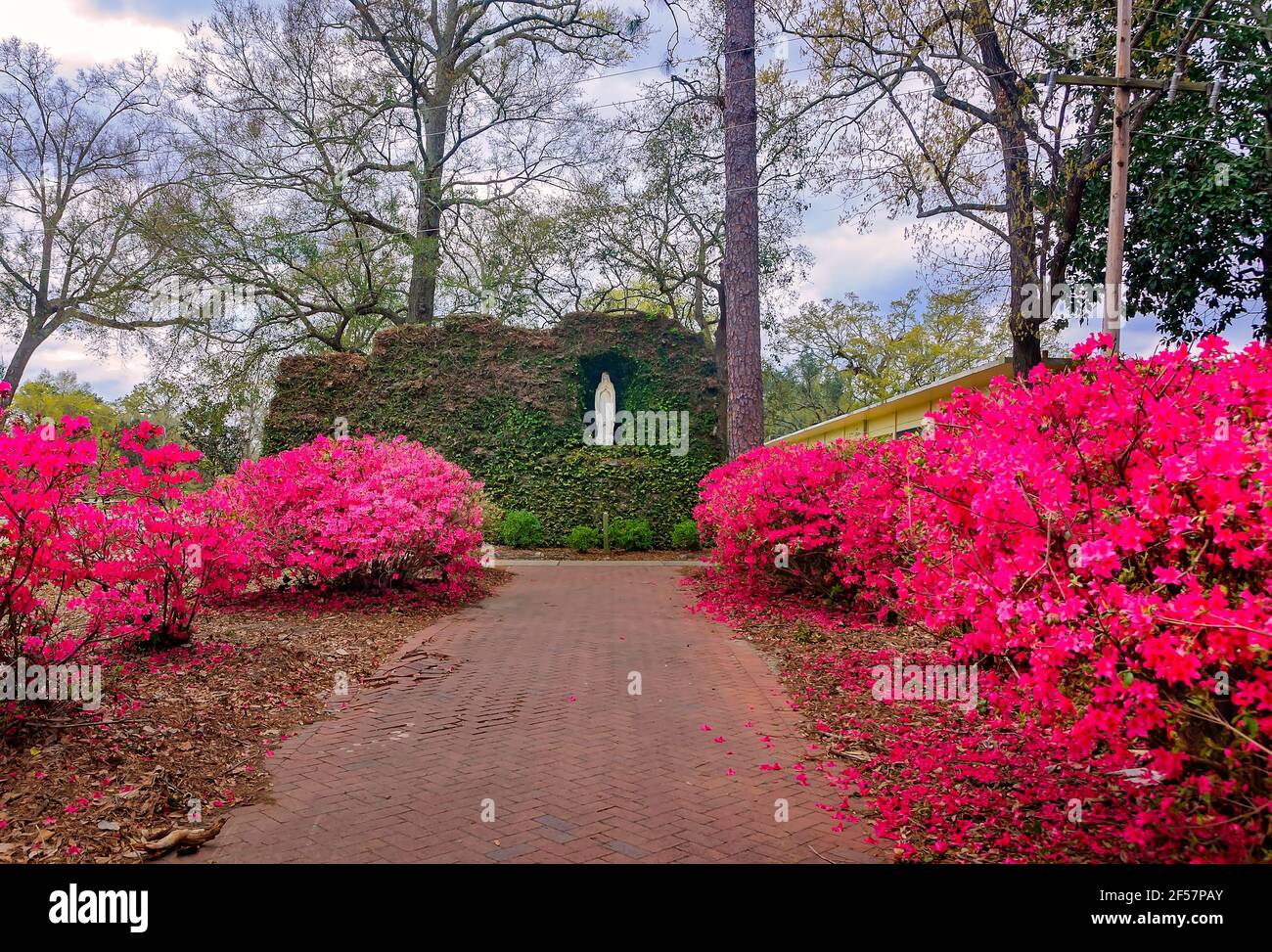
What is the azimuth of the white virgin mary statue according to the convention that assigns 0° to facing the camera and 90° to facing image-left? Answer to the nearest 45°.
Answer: approximately 0°

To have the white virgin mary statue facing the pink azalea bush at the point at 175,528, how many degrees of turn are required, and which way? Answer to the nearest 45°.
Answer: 0° — it already faces it

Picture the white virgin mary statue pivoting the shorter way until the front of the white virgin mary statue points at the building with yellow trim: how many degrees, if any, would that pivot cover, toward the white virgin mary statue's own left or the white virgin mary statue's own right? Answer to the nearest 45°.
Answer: approximately 45° to the white virgin mary statue's own left

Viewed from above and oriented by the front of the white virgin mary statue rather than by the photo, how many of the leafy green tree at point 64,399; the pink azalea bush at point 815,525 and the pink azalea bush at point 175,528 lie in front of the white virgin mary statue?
2
